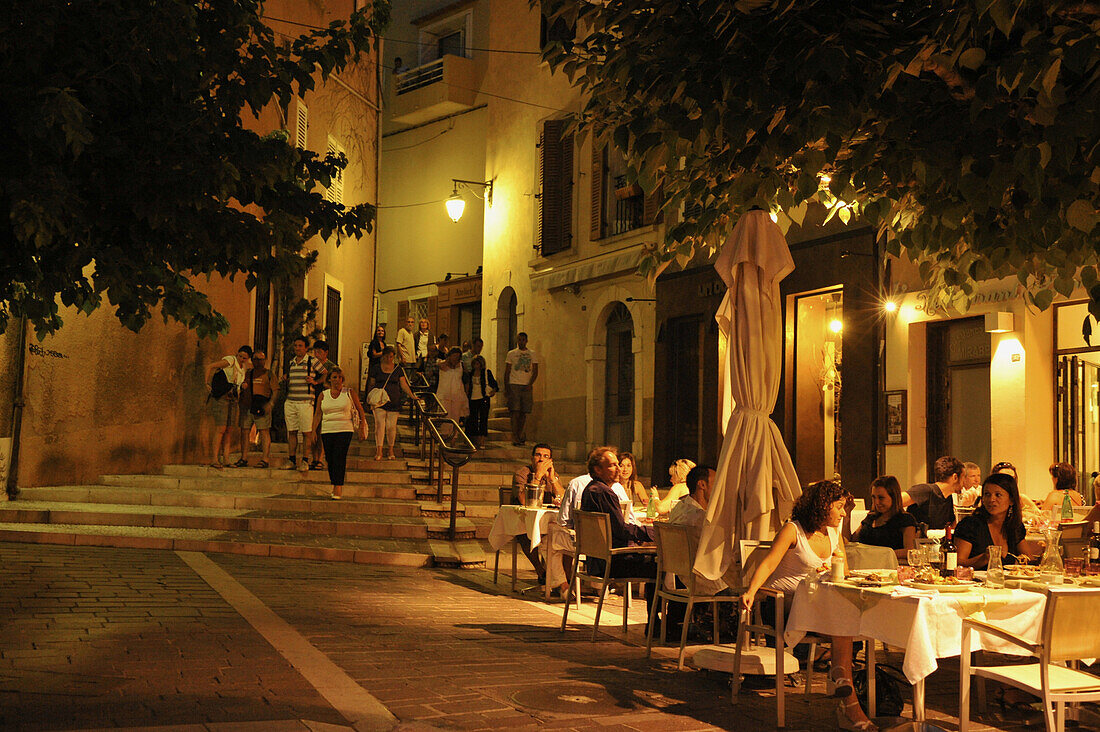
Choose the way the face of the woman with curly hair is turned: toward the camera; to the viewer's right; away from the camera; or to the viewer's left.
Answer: to the viewer's right

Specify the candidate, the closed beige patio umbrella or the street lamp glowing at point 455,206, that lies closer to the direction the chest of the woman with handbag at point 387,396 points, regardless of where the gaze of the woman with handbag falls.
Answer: the closed beige patio umbrella

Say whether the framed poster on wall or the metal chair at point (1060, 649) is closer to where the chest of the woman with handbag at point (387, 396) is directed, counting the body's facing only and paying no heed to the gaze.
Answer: the metal chair

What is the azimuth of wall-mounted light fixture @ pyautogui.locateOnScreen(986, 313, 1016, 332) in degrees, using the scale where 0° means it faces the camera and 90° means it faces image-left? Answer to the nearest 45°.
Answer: approximately 45°

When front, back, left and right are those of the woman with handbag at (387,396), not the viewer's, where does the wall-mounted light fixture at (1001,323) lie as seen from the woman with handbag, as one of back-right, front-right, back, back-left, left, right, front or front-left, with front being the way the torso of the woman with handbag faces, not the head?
front-left
